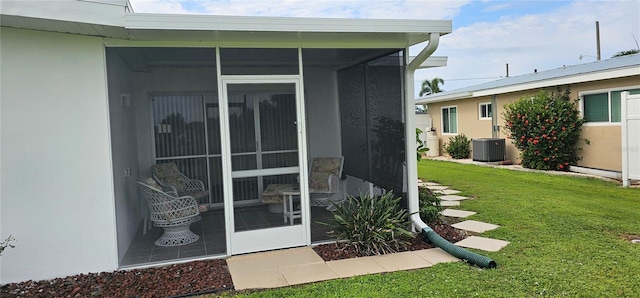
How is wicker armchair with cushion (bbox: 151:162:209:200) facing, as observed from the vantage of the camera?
facing the viewer and to the right of the viewer

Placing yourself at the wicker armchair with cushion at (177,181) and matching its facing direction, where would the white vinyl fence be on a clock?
The white vinyl fence is roughly at 11 o'clock from the wicker armchair with cushion.

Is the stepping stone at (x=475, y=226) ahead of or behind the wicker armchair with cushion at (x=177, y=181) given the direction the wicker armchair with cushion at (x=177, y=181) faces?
ahead

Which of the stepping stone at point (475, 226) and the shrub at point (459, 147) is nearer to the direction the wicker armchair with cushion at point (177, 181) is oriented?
the stepping stone

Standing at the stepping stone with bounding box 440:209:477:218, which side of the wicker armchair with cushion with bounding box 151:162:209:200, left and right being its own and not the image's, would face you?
front

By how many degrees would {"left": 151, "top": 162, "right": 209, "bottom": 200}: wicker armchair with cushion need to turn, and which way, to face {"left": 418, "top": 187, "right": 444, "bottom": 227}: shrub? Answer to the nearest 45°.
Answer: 0° — it already faces it

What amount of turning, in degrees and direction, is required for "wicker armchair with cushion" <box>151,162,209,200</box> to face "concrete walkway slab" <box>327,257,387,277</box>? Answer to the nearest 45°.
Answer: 0° — it already faces it

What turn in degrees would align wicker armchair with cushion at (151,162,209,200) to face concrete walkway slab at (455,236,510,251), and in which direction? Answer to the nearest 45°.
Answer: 0° — it already faces it

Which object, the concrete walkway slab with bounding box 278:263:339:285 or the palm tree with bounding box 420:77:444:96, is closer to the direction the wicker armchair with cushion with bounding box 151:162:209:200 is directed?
the concrete walkway slab

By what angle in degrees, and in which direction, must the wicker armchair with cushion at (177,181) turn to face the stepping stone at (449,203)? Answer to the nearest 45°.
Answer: approximately 45° to its left

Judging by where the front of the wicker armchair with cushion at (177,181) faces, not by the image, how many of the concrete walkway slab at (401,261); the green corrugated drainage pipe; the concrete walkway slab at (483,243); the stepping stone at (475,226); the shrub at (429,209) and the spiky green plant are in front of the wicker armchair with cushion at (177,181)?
6

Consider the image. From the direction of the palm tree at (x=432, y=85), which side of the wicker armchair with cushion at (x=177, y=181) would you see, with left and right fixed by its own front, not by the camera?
left

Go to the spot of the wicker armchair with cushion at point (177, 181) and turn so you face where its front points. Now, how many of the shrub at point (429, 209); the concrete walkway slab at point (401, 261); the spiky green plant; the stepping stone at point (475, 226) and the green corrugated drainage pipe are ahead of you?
5
